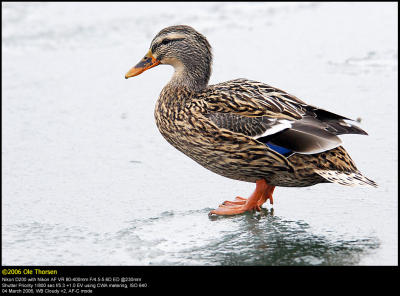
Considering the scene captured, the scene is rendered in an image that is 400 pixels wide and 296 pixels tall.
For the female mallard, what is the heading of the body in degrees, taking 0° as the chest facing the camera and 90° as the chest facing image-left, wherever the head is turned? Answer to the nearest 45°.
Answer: approximately 90°
